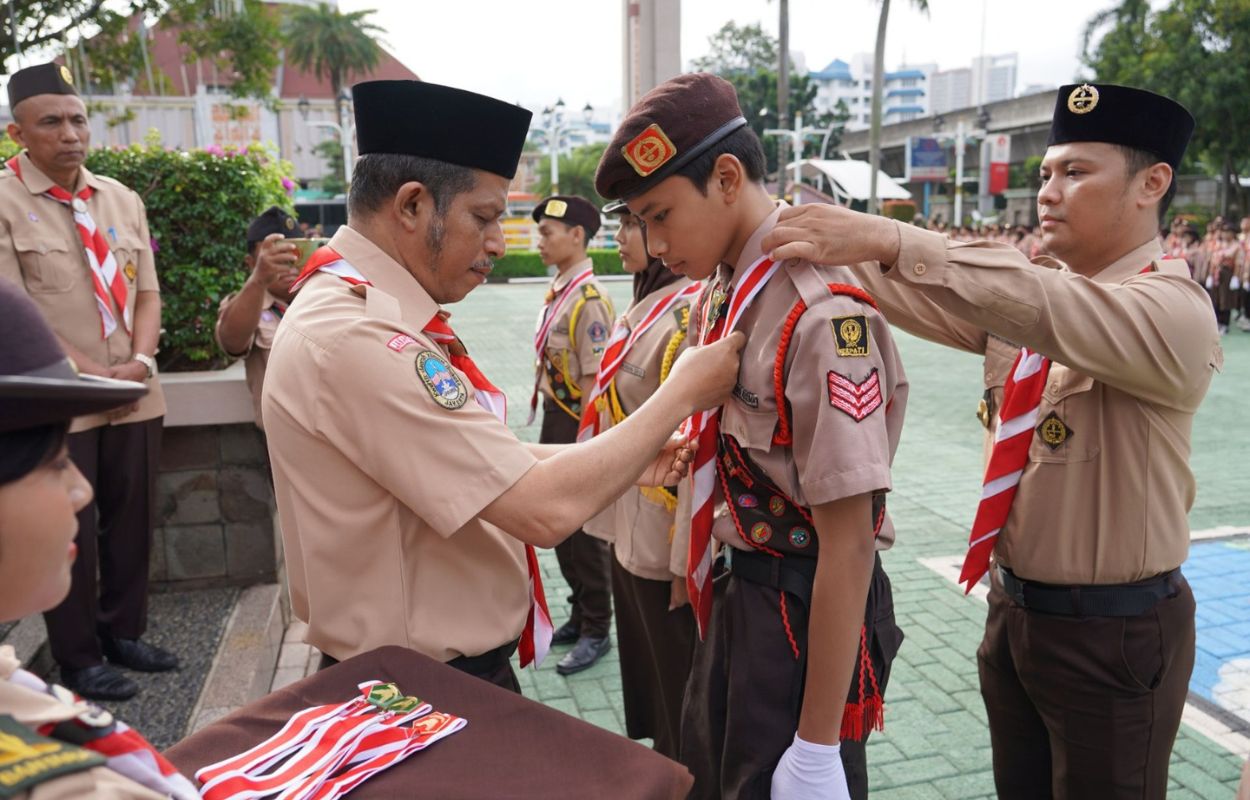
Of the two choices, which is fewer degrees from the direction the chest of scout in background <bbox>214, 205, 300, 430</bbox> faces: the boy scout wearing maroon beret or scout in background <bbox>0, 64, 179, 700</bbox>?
the boy scout wearing maroon beret

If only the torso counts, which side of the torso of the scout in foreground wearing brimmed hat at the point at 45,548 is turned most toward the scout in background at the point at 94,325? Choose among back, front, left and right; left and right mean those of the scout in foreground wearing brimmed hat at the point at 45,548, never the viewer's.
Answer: left

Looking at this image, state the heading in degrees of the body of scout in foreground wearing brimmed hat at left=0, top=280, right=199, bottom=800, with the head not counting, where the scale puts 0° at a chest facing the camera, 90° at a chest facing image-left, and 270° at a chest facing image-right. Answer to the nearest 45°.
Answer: approximately 270°

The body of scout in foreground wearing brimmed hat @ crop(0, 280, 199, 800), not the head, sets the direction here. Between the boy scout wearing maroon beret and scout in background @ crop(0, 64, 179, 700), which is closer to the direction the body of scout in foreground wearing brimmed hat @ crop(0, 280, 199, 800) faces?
the boy scout wearing maroon beret

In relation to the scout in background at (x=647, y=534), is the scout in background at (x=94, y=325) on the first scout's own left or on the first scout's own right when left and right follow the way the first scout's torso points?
on the first scout's own right

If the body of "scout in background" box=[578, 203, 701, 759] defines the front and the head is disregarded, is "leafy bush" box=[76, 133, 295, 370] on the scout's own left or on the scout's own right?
on the scout's own right

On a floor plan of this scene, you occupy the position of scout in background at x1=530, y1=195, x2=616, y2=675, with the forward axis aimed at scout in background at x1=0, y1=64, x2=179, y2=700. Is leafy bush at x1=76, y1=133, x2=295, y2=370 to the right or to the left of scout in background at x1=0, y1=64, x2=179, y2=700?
right

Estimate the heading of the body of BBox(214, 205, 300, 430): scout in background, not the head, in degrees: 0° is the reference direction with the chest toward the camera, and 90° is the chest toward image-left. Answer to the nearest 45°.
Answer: approximately 315°

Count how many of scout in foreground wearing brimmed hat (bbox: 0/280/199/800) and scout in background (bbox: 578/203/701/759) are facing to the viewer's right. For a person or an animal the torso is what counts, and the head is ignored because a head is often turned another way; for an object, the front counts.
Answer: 1

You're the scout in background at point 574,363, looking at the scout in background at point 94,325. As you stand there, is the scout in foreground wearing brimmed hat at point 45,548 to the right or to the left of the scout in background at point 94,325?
left

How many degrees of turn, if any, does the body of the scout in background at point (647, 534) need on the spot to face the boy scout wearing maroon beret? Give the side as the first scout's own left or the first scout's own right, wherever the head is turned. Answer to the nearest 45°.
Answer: approximately 45° to the first scout's own left

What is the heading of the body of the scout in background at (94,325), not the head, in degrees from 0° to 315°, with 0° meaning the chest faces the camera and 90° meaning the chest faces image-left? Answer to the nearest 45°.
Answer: approximately 315°
